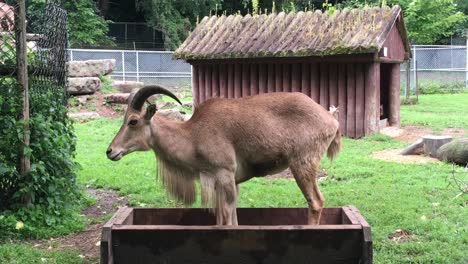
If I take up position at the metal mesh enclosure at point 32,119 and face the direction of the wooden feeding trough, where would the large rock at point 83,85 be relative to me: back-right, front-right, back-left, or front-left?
back-left

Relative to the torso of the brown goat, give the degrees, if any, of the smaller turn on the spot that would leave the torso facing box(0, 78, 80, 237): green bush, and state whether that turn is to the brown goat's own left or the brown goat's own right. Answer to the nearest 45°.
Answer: approximately 45° to the brown goat's own right

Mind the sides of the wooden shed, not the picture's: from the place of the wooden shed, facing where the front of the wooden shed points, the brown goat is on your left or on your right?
on your right

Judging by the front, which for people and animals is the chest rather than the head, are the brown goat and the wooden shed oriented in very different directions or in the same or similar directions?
very different directions

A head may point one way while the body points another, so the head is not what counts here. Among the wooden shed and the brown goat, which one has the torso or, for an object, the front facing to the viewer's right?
the wooden shed

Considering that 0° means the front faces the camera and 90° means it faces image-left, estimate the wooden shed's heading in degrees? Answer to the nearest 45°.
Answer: approximately 270°

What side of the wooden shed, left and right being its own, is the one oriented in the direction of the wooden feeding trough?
right

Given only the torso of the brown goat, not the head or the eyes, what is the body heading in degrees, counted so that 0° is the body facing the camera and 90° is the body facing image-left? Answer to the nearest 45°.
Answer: approximately 90°
